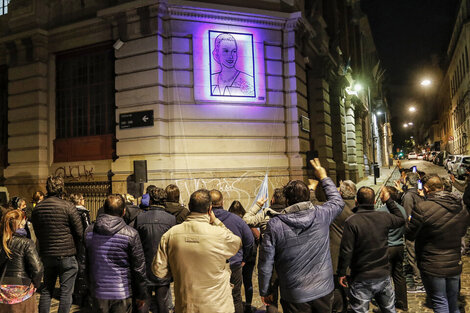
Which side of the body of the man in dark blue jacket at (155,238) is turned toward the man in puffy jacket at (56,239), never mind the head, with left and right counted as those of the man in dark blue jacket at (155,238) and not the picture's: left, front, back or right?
left

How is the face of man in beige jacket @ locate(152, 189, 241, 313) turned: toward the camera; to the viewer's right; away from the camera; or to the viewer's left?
away from the camera

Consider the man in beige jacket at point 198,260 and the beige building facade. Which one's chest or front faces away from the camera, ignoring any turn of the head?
the man in beige jacket

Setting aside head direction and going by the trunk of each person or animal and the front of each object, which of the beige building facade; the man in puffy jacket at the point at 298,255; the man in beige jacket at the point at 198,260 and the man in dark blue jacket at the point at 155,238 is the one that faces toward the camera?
the beige building facade

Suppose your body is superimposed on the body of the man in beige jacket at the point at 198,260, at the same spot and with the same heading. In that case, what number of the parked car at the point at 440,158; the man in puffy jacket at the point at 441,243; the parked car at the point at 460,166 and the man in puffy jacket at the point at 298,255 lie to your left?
0

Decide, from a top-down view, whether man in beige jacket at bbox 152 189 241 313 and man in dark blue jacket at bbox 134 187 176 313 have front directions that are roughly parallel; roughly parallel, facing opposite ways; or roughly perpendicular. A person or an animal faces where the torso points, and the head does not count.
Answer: roughly parallel

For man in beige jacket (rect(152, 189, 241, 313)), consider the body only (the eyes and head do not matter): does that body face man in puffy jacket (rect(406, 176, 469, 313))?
no

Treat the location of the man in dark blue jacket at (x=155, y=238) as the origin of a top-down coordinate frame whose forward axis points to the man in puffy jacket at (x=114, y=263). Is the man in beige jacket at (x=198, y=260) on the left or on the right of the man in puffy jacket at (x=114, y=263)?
left

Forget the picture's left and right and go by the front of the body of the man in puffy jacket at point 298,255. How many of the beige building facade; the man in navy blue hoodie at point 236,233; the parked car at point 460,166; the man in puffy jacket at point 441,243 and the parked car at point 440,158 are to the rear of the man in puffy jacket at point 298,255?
0

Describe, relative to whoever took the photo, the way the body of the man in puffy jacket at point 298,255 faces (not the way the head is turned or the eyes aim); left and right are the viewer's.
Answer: facing away from the viewer

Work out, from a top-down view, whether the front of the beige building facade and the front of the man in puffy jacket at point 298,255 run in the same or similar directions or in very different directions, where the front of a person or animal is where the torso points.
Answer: very different directions

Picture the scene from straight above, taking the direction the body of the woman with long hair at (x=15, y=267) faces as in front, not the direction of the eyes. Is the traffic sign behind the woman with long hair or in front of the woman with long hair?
in front

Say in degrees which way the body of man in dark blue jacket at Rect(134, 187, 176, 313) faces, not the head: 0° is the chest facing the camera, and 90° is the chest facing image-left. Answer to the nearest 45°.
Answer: approximately 180°

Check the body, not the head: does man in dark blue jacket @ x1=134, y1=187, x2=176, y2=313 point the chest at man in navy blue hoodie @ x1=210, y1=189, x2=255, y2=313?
no

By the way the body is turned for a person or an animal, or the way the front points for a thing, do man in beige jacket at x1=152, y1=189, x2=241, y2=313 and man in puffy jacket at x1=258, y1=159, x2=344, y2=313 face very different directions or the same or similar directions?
same or similar directions

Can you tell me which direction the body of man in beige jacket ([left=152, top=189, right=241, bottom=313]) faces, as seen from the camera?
away from the camera

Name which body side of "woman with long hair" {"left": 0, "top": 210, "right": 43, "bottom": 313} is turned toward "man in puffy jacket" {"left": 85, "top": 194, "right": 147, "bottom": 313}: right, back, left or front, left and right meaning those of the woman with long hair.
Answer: right

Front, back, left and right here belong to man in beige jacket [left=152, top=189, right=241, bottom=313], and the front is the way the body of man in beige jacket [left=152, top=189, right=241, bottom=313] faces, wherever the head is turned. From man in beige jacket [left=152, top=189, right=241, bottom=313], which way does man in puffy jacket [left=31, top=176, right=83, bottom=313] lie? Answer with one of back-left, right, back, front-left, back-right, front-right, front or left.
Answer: front-left

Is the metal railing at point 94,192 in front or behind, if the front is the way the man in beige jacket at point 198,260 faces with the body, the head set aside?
in front
